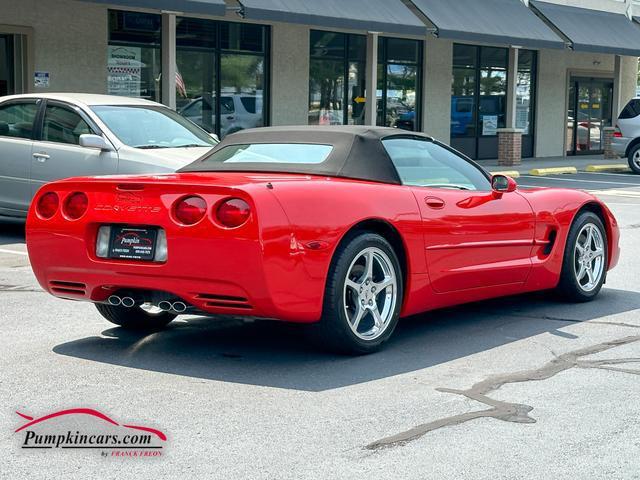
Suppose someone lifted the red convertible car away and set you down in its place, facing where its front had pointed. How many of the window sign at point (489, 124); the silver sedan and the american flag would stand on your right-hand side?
0

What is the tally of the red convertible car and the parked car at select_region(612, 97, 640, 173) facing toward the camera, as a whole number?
0

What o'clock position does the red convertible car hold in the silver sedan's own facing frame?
The red convertible car is roughly at 1 o'clock from the silver sedan.

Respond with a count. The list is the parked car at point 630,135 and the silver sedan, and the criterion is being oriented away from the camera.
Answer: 0

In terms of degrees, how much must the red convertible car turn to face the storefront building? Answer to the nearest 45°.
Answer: approximately 45° to its left

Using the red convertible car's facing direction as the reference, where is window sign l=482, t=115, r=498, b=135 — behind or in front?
in front

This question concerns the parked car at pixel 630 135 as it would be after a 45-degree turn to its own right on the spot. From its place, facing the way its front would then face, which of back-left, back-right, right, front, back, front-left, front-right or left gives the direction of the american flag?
right

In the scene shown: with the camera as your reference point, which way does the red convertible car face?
facing away from the viewer and to the right of the viewer

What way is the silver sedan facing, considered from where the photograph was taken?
facing the viewer and to the right of the viewer

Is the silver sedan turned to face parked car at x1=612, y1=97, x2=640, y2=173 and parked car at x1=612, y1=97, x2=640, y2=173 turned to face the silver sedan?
no

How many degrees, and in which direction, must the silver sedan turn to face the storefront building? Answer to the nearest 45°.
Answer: approximately 90° to its left

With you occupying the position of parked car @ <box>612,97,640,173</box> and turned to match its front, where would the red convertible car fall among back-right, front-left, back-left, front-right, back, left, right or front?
right

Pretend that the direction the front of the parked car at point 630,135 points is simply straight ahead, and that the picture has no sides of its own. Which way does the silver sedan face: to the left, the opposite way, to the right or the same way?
the same way

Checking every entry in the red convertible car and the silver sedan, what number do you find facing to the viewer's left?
0
